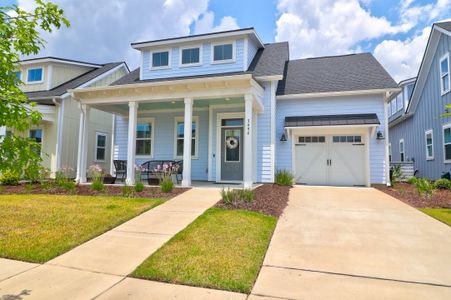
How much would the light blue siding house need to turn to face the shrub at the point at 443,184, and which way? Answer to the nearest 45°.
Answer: approximately 90° to its left

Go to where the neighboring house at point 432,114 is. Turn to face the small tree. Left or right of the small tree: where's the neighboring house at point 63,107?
right

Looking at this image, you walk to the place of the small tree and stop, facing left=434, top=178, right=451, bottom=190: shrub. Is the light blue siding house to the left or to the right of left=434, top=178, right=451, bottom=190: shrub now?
left

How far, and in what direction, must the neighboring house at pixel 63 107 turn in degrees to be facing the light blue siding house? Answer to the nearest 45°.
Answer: approximately 90° to its left

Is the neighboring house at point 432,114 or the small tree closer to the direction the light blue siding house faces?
the small tree

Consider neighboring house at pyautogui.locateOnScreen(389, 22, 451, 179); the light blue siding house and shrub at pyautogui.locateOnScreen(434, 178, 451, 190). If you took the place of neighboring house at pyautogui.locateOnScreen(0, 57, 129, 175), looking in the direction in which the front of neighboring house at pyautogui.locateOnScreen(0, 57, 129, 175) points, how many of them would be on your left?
3

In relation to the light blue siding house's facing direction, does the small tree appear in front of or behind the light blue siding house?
in front

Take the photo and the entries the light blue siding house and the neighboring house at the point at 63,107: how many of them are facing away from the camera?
0

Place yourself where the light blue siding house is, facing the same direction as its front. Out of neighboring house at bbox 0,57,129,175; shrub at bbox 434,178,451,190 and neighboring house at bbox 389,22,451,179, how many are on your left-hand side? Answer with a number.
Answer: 2

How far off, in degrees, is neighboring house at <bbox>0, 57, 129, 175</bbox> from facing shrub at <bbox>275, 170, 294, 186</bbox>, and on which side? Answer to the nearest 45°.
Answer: approximately 90° to its left

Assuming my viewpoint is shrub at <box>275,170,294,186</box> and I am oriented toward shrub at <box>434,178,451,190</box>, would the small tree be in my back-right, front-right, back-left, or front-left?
back-right

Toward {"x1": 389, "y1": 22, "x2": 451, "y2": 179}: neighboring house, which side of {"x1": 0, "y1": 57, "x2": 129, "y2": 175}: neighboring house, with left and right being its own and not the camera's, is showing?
left

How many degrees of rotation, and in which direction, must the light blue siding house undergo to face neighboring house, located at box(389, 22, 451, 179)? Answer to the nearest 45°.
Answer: approximately 90° to its left

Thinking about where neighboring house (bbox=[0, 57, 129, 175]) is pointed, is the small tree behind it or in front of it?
in front
